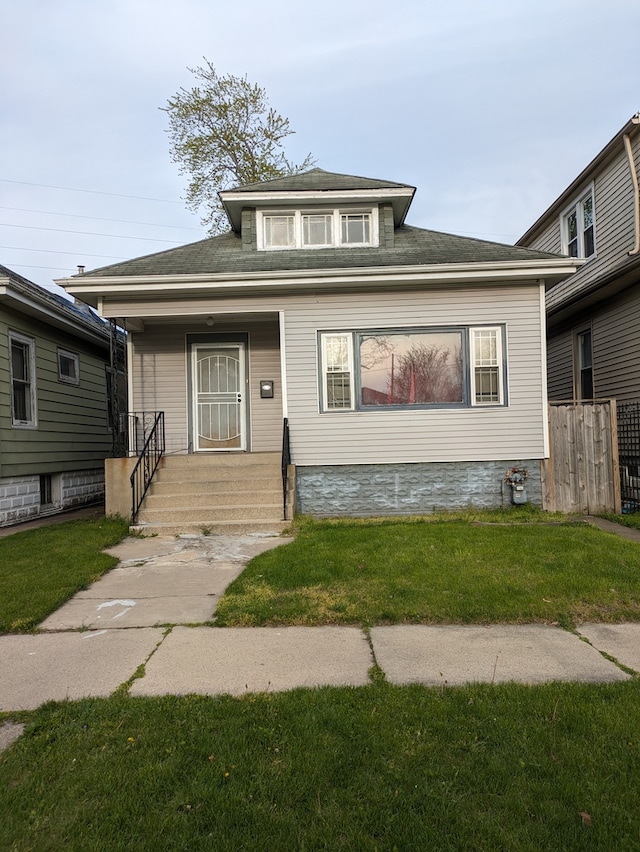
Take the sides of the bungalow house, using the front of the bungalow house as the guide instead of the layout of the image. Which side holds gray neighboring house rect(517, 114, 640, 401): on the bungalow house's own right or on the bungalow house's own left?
on the bungalow house's own left

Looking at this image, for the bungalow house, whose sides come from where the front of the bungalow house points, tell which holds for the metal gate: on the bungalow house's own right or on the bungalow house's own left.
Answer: on the bungalow house's own left

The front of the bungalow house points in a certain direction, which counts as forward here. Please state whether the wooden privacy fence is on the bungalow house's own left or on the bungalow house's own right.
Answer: on the bungalow house's own left

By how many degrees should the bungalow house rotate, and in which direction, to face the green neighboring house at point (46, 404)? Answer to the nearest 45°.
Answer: approximately 90° to its right

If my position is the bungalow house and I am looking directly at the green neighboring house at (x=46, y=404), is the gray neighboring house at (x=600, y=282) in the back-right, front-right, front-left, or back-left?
back-right

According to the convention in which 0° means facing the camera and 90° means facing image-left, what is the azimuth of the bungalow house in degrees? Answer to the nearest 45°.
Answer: approximately 0°

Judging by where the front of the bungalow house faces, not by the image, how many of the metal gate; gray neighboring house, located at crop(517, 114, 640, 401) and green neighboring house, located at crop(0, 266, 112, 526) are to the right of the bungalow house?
1

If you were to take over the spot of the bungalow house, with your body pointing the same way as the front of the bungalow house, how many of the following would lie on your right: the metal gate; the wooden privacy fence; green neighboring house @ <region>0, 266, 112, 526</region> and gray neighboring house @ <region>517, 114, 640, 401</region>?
1

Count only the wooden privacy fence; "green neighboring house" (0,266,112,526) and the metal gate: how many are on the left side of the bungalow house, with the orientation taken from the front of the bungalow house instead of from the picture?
2
